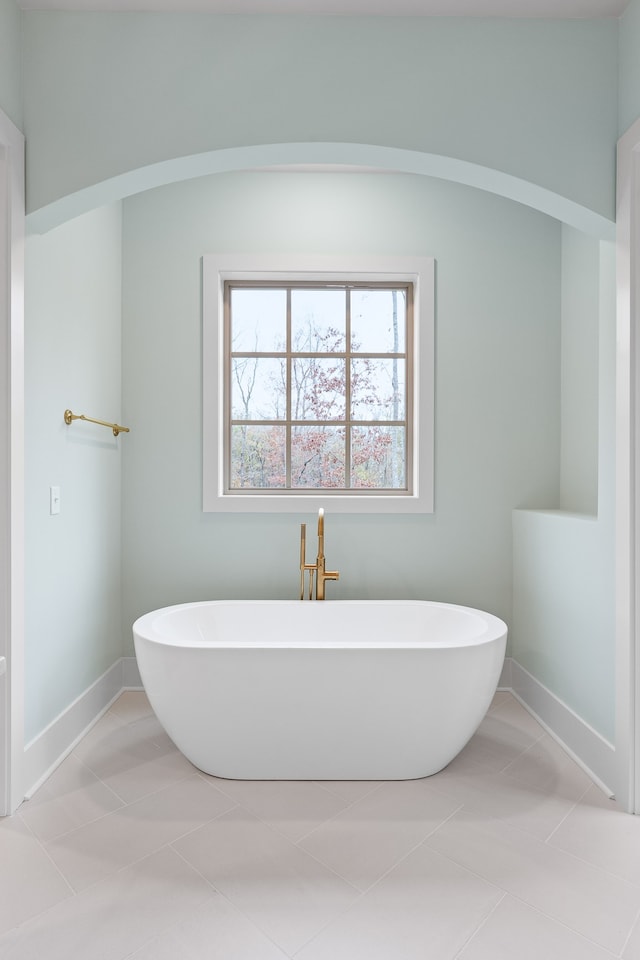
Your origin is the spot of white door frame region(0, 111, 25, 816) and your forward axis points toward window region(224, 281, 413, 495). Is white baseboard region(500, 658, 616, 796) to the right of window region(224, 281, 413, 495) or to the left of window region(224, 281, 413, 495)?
right

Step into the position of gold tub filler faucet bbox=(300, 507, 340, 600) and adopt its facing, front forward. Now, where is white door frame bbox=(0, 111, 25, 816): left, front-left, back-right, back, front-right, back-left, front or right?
front-right

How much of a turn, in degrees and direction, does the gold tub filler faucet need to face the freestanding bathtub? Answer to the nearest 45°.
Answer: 0° — it already faces it

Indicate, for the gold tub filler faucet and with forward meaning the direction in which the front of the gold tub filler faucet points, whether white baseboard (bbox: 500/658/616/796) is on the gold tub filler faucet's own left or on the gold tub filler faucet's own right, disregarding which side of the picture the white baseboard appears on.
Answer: on the gold tub filler faucet's own left

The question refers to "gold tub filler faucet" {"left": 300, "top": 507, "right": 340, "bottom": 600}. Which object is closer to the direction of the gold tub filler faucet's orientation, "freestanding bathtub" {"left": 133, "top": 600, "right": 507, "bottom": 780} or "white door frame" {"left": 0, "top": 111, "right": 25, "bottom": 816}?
the freestanding bathtub

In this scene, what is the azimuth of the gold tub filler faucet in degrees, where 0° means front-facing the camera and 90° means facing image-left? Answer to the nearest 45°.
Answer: approximately 0°

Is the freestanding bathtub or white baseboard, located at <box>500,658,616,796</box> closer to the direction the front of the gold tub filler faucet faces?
the freestanding bathtub
